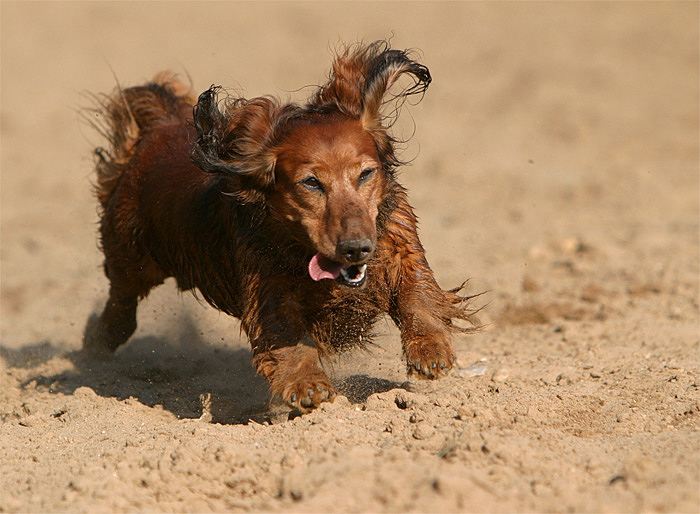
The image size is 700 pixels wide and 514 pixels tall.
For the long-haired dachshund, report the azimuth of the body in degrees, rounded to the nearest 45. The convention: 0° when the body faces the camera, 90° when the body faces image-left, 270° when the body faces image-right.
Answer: approximately 315°
